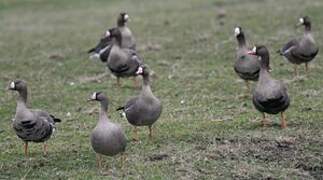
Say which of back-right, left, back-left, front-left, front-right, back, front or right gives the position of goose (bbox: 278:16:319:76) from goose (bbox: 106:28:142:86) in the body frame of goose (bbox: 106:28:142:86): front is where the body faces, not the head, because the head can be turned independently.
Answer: back-left

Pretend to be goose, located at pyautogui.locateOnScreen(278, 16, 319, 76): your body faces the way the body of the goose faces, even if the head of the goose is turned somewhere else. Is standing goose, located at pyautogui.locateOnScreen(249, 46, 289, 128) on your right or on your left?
on your right

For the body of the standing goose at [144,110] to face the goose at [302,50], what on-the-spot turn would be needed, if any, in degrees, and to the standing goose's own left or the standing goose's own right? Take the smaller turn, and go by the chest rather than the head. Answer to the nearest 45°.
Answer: approximately 90° to the standing goose's own left
